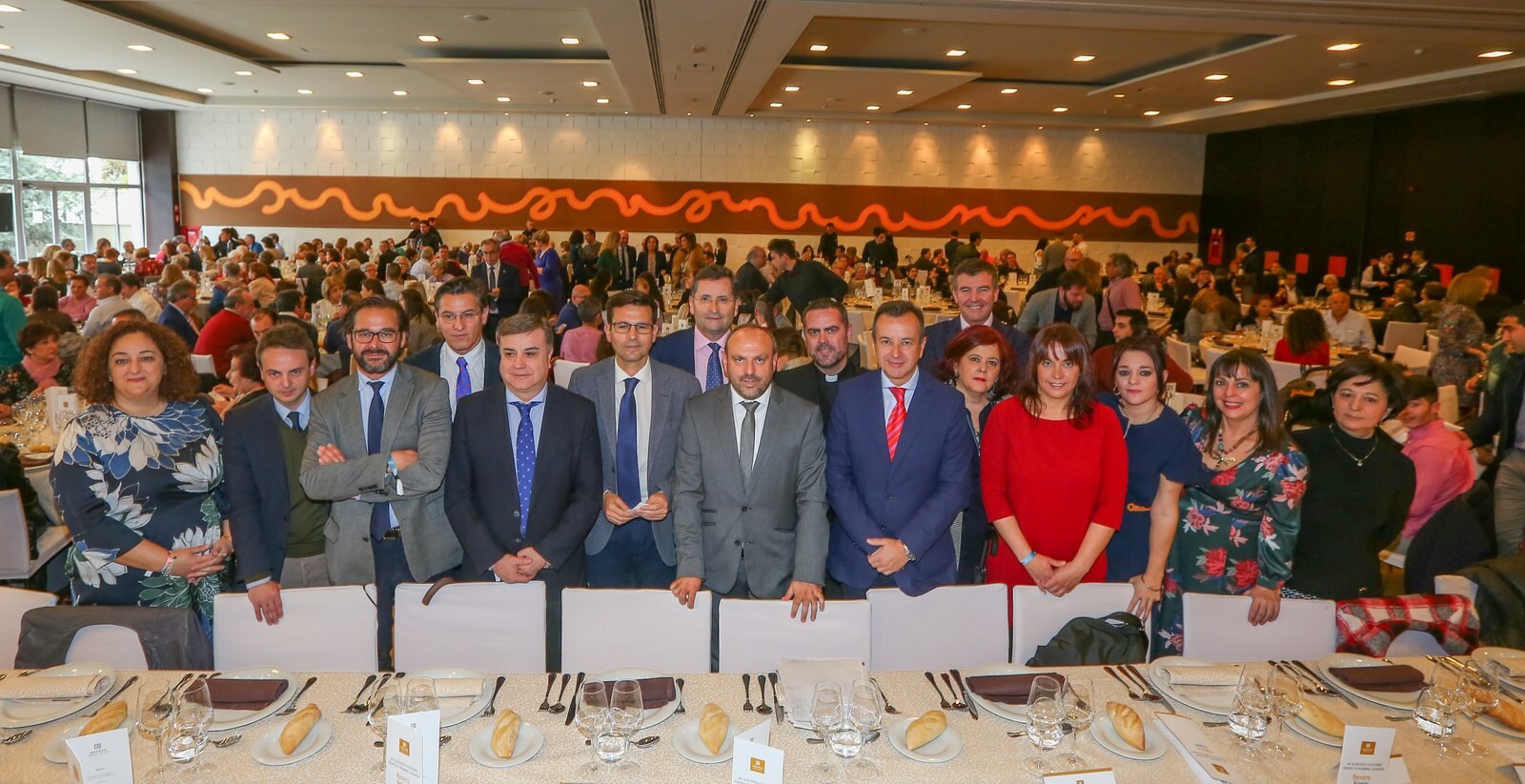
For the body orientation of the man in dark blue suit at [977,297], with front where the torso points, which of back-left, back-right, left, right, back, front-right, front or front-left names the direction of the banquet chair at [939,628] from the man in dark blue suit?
front

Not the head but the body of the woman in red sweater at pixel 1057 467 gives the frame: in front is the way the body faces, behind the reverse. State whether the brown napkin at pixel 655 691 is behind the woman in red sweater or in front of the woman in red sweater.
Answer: in front

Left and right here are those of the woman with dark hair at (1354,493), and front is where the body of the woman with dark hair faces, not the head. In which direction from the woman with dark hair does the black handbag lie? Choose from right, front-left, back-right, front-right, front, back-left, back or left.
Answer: front-right

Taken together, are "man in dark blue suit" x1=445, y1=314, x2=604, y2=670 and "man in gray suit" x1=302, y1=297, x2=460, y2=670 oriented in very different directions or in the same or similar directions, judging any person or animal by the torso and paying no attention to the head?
same or similar directions

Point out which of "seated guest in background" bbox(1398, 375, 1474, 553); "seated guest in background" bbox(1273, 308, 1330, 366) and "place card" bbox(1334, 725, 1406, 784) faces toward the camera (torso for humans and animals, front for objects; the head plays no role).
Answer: the place card

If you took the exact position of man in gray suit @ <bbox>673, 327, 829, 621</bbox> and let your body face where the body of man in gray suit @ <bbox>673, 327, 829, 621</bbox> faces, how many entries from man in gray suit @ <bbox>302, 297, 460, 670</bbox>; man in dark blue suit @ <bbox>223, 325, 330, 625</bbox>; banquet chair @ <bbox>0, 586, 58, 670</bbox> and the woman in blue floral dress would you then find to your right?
4

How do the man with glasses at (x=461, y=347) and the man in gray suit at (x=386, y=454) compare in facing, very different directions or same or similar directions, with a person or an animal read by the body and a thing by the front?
same or similar directions

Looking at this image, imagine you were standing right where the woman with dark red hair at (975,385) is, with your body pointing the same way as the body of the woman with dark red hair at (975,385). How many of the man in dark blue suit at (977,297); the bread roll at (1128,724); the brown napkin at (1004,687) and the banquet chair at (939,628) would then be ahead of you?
3

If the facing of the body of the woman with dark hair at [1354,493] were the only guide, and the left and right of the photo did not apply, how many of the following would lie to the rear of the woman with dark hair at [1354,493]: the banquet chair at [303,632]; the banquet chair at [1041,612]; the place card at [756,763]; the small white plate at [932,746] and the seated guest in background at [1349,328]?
1

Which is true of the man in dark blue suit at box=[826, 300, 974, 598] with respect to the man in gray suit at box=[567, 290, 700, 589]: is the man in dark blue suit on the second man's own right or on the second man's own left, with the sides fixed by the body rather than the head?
on the second man's own left

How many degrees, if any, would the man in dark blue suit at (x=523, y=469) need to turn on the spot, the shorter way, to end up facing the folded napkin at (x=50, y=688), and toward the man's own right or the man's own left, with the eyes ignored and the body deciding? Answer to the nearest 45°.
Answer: approximately 45° to the man's own right

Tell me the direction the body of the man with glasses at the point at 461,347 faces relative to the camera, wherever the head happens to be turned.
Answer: toward the camera
